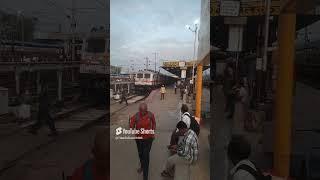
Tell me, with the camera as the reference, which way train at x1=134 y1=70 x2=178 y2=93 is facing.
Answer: facing the viewer and to the left of the viewer
